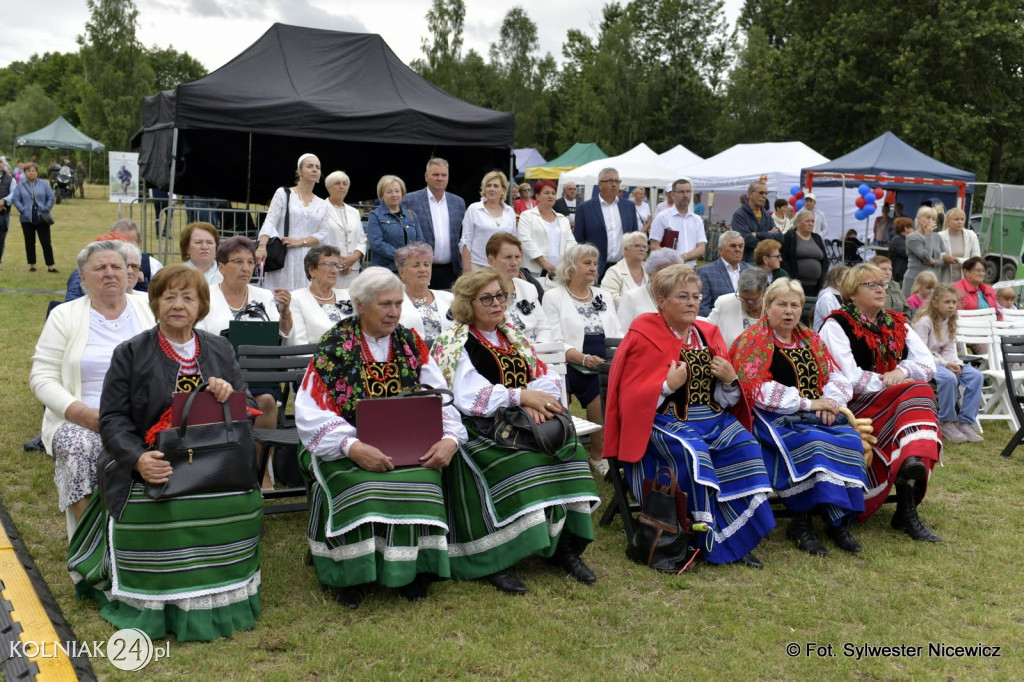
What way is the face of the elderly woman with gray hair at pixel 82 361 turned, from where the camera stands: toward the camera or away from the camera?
toward the camera

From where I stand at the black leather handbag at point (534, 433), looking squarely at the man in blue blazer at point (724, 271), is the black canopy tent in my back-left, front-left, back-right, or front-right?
front-left

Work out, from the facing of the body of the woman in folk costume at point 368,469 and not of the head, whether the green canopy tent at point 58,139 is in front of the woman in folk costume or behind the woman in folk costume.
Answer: behind

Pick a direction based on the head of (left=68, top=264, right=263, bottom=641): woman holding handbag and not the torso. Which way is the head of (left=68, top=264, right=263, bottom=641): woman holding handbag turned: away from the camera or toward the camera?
toward the camera

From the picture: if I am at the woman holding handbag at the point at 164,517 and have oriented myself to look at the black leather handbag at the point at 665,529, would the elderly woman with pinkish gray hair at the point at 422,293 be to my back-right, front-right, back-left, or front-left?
front-left

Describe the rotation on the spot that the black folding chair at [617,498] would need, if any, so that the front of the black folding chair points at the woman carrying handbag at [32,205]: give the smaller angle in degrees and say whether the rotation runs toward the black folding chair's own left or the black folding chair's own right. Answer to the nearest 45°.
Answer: approximately 180°

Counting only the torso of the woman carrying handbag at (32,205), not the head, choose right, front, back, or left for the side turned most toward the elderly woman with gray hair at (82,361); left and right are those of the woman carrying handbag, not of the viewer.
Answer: front

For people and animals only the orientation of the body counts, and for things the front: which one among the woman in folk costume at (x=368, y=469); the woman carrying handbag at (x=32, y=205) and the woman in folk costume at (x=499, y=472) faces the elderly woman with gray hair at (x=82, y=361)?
the woman carrying handbag

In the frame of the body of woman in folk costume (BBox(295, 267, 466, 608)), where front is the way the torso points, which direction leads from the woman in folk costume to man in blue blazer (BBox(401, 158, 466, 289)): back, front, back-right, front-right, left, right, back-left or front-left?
back-left

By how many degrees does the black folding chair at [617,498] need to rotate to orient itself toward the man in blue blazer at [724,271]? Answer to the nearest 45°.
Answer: approximately 135° to its left

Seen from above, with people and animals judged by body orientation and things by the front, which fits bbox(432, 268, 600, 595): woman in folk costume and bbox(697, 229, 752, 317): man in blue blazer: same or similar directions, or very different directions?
same or similar directions

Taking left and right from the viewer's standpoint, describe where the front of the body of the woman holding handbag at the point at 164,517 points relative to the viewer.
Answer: facing the viewer and to the right of the viewer

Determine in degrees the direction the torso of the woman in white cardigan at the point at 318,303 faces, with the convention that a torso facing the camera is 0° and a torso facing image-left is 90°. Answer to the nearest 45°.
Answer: approximately 315°
